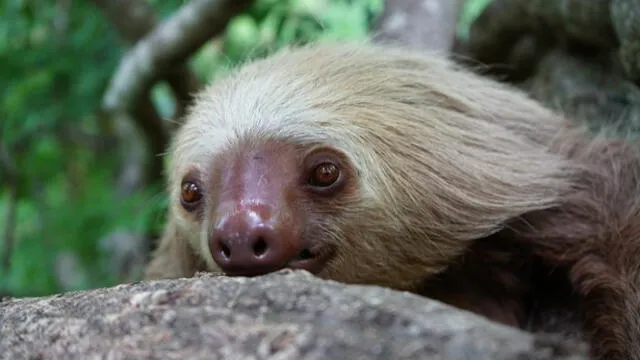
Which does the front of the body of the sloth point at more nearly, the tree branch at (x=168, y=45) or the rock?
the rock

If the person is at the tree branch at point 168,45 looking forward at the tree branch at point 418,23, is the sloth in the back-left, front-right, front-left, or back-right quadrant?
front-right

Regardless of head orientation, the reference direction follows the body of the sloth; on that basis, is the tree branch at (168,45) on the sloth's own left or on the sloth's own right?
on the sloth's own right

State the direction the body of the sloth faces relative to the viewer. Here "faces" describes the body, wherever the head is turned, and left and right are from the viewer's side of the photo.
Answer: facing the viewer and to the left of the viewer

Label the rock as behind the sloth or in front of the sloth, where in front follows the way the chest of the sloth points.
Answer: in front

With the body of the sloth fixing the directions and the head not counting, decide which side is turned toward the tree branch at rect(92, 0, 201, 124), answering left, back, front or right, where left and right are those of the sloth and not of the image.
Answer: right

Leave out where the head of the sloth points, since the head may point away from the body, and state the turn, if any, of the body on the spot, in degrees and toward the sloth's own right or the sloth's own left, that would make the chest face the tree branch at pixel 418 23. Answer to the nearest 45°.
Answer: approximately 135° to the sloth's own right

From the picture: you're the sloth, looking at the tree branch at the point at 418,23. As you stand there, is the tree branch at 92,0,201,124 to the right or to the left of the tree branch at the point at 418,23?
left

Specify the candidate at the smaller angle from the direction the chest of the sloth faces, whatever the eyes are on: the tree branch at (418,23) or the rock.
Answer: the rock
